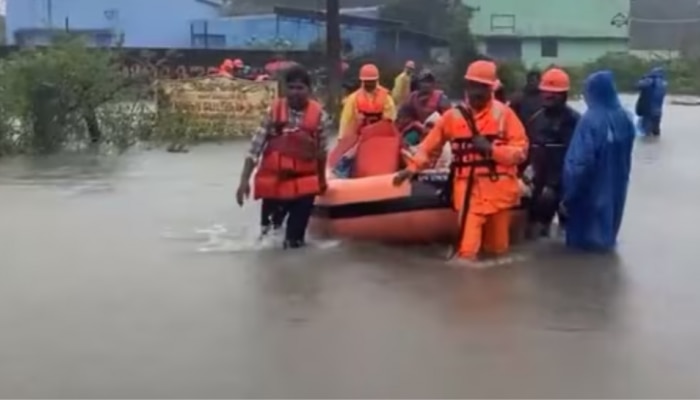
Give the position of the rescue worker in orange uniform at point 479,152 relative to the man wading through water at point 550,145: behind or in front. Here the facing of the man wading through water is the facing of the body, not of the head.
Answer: in front

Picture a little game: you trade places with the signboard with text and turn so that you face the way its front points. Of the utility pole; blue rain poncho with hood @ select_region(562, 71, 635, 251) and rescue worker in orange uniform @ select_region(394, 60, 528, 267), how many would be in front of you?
2

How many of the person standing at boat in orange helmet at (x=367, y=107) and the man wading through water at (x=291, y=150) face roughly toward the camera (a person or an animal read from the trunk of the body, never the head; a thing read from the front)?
2

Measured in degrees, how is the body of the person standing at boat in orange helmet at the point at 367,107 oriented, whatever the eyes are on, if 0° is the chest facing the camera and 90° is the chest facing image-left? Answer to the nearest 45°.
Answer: approximately 0°

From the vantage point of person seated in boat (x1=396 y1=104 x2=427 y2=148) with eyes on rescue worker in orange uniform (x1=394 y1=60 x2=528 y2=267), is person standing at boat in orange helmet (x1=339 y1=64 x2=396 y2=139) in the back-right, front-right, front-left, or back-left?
back-right

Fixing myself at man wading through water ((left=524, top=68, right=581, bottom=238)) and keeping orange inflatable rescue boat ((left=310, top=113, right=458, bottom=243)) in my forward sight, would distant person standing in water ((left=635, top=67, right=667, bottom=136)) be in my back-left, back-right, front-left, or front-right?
back-right

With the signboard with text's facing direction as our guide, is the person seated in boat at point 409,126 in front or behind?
in front

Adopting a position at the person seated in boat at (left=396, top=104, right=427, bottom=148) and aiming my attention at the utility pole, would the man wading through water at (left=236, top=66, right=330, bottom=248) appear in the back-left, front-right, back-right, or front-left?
back-left

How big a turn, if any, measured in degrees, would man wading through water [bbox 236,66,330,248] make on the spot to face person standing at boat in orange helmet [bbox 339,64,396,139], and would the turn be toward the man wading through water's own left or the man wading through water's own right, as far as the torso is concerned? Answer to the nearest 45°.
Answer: approximately 180°
